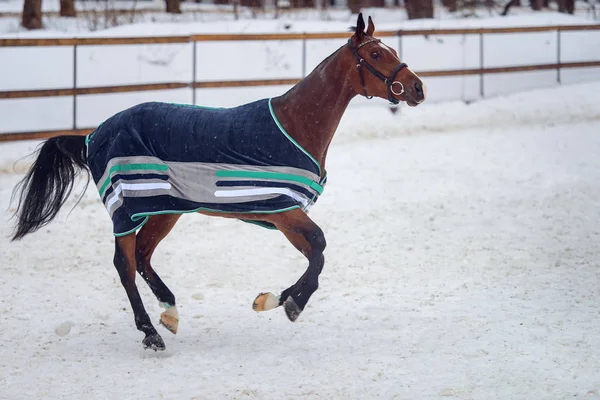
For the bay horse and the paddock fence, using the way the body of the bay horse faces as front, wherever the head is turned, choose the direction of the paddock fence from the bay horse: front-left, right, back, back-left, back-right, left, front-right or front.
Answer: left

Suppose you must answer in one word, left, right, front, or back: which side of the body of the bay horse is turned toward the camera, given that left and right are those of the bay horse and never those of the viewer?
right
